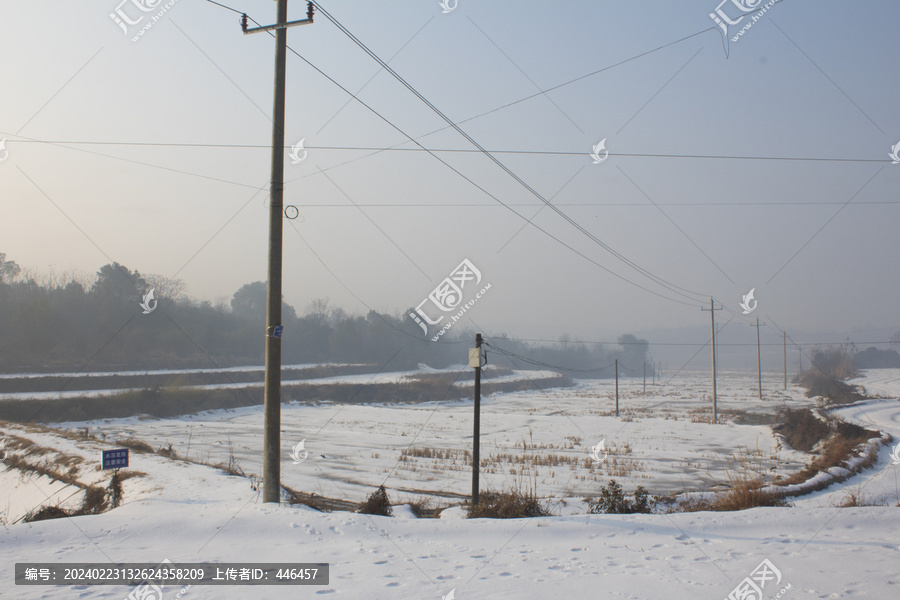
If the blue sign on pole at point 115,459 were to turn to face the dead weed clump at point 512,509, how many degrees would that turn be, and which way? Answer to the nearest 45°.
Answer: approximately 45° to its left

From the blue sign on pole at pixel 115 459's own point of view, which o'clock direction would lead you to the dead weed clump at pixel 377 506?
The dead weed clump is roughly at 10 o'clock from the blue sign on pole.

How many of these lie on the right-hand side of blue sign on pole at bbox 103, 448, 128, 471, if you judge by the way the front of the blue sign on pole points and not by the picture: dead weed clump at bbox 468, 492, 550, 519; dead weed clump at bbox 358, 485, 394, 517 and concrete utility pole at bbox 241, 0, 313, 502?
0

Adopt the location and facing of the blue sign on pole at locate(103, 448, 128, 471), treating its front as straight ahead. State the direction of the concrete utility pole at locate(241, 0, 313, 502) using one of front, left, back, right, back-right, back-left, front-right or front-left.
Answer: front-left

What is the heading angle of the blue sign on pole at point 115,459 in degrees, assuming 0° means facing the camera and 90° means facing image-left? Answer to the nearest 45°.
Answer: approximately 0°

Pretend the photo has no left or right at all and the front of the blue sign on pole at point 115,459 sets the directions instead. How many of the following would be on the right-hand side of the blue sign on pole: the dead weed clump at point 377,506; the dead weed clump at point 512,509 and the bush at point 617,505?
0

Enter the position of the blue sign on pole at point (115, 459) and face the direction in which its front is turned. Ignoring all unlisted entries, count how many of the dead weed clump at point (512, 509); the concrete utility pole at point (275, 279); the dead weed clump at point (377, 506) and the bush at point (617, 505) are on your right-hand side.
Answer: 0

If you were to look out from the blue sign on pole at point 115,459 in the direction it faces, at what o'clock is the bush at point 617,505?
The bush is roughly at 10 o'clock from the blue sign on pole.

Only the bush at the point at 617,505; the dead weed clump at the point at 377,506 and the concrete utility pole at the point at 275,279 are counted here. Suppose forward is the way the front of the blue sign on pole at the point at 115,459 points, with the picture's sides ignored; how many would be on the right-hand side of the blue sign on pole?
0
